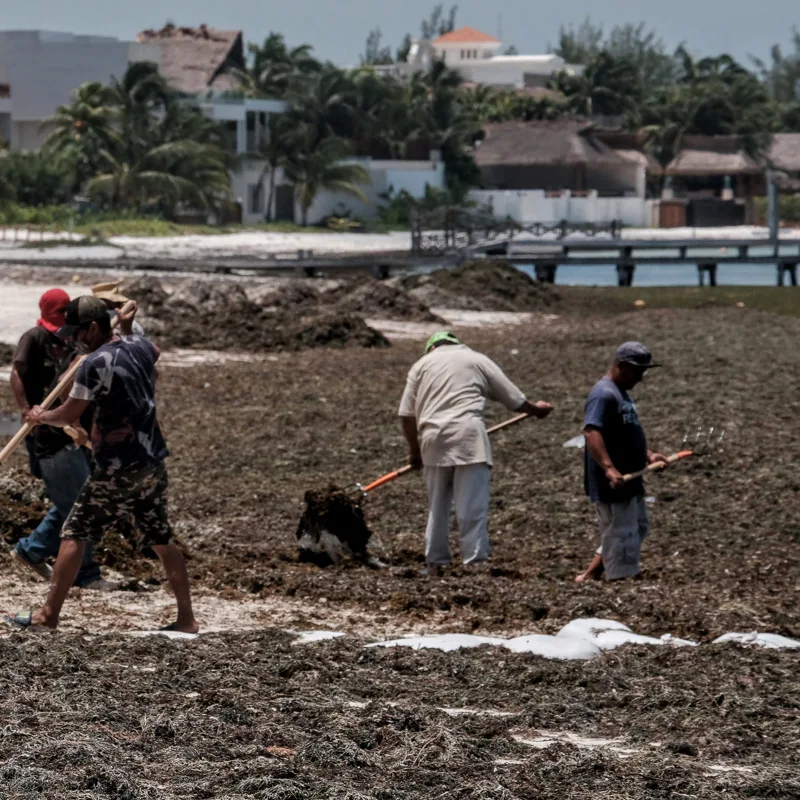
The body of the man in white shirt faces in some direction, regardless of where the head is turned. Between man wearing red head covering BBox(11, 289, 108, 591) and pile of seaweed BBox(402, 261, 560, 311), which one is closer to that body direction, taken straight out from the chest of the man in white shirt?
the pile of seaweed

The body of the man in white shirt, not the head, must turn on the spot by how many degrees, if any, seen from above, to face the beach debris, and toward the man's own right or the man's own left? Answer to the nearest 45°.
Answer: approximately 45° to the man's own left

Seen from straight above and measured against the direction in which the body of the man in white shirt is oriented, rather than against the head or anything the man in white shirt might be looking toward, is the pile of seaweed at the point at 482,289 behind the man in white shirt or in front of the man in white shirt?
in front

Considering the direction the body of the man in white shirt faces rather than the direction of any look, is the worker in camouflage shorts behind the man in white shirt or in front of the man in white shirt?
behind

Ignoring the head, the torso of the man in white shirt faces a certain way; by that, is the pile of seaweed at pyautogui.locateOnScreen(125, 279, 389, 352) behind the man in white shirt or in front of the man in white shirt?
in front

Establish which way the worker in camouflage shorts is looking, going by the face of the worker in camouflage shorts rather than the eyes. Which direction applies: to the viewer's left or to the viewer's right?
to the viewer's left

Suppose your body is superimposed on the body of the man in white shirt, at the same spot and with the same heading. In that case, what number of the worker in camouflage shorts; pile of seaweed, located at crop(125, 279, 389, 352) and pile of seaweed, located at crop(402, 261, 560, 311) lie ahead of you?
2

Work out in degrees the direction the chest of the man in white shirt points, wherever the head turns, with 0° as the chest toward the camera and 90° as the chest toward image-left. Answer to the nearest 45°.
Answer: approximately 180°

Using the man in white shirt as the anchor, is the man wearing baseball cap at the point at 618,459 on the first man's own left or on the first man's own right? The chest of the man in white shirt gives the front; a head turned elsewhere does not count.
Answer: on the first man's own right

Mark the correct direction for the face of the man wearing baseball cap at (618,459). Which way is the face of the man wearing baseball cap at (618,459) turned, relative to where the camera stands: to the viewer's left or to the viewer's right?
to the viewer's right

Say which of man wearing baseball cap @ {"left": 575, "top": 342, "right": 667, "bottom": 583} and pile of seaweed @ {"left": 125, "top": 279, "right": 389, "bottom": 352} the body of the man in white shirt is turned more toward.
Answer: the pile of seaweed

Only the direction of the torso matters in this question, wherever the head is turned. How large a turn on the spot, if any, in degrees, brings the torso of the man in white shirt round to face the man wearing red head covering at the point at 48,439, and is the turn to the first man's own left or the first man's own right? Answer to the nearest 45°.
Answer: approximately 135° to the first man's own left
